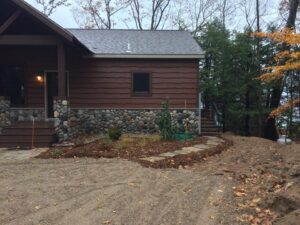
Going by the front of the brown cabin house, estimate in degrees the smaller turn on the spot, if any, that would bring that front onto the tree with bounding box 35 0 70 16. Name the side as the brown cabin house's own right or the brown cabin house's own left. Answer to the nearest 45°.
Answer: approximately 180°

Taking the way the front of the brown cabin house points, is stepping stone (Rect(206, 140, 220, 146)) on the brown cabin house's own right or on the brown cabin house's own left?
on the brown cabin house's own left

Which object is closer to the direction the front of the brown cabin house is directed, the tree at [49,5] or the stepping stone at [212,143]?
the stepping stone

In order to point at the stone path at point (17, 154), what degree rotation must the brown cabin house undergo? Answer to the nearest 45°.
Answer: approximately 45° to its right

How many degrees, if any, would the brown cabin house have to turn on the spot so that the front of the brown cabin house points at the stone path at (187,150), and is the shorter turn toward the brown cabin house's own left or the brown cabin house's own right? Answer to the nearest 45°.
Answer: approximately 45° to the brown cabin house's own left

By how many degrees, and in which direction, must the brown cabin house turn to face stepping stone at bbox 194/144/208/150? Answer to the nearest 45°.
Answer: approximately 45° to its left

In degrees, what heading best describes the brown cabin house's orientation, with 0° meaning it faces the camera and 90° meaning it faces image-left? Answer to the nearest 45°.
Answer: approximately 0°
